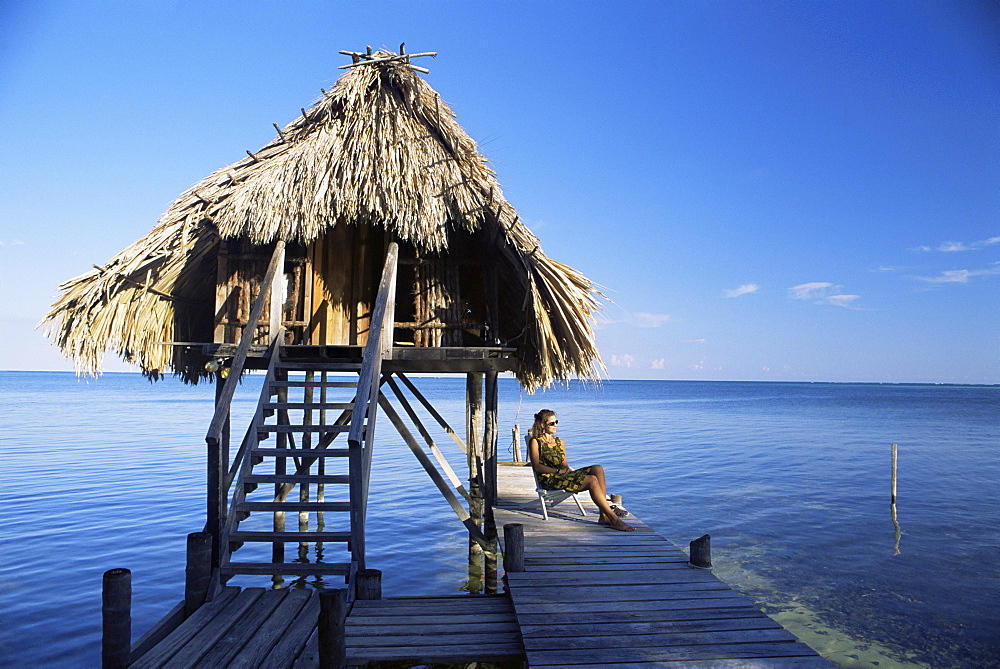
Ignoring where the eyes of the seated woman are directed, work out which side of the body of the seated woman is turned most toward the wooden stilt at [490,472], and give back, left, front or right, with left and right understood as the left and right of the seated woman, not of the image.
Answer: back

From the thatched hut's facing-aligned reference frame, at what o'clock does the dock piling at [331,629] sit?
The dock piling is roughly at 12 o'clock from the thatched hut.

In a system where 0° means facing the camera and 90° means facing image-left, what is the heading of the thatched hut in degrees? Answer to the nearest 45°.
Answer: approximately 0°

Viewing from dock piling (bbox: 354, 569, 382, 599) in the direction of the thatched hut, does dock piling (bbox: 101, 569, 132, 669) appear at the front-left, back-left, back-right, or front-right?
back-left

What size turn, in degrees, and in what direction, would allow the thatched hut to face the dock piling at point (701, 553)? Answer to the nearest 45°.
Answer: approximately 45° to its left

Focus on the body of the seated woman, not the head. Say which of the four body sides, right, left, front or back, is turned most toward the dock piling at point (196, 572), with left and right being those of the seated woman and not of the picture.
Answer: right

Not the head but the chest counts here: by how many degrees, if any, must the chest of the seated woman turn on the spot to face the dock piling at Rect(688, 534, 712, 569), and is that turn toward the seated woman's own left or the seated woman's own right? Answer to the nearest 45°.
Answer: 0° — they already face it

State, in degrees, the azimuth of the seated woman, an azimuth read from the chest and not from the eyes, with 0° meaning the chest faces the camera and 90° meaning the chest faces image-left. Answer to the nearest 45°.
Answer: approximately 315°
